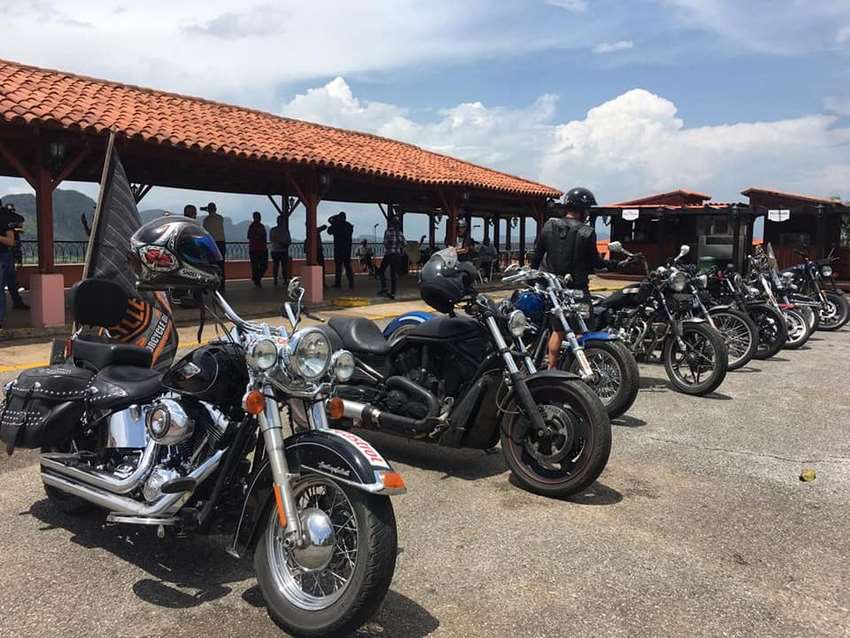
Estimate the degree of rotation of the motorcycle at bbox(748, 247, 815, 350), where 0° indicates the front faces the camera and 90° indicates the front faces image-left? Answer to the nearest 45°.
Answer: approximately 315°

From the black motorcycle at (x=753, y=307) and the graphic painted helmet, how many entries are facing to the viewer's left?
0

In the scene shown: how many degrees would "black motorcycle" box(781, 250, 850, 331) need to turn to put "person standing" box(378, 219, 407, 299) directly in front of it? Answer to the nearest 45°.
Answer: approximately 135° to its right

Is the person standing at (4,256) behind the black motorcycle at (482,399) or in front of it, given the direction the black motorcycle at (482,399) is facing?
behind

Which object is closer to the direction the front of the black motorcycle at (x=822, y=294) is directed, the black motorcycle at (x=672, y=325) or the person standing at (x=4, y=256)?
the black motorcycle

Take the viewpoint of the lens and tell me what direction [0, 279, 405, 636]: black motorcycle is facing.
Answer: facing the viewer and to the right of the viewer

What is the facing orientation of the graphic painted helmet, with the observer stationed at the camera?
facing to the right of the viewer

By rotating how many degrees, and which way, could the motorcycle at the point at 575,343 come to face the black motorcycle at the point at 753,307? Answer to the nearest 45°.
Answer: approximately 90° to its left

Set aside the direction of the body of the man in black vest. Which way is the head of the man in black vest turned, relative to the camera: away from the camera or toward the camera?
away from the camera

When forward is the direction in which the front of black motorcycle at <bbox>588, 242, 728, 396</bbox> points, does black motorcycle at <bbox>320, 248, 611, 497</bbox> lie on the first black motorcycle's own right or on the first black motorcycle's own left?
on the first black motorcycle's own right

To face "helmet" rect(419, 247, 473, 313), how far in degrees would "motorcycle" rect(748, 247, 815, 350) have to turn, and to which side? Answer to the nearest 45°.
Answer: approximately 45° to its right

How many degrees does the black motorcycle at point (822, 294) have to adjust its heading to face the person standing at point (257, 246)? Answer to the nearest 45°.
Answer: approximately 135° to its right

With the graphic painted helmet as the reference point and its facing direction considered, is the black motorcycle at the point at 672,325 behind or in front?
in front

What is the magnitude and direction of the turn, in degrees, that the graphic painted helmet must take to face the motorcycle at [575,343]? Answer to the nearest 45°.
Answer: approximately 45° to its left

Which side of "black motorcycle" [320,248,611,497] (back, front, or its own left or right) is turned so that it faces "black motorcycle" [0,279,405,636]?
right
